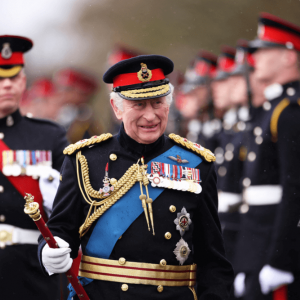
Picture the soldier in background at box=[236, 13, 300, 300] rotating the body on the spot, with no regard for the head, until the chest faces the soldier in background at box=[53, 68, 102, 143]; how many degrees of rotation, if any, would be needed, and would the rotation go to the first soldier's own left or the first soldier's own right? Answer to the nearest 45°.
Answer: approximately 45° to the first soldier's own right

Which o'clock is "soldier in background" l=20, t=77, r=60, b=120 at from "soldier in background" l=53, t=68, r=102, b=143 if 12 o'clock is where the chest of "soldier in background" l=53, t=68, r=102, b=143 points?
"soldier in background" l=20, t=77, r=60, b=120 is roughly at 3 o'clock from "soldier in background" l=53, t=68, r=102, b=143.

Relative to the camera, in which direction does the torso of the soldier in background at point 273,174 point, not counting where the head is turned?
to the viewer's left

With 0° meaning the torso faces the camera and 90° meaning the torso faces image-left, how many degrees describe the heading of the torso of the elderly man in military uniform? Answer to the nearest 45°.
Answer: approximately 0°

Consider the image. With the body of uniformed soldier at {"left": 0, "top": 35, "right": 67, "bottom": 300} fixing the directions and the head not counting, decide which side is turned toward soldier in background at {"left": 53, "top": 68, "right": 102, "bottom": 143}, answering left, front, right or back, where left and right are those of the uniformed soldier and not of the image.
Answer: back

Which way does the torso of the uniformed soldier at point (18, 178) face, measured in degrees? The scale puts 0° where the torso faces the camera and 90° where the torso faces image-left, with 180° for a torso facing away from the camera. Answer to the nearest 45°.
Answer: approximately 0°

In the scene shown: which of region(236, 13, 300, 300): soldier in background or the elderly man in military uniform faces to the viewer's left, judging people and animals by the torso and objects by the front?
the soldier in background

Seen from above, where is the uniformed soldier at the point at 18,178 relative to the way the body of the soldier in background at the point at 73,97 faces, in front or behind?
in front

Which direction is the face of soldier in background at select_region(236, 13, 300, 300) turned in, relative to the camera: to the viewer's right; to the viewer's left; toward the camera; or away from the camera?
to the viewer's left
